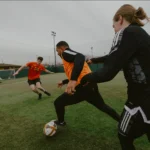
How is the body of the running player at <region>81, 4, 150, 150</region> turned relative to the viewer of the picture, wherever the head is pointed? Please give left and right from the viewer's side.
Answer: facing away from the viewer and to the left of the viewer

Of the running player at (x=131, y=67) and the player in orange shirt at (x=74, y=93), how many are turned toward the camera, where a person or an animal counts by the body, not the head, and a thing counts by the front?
0

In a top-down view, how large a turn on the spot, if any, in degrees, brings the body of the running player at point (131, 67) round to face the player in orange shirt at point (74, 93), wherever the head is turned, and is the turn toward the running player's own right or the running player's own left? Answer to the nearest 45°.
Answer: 0° — they already face them

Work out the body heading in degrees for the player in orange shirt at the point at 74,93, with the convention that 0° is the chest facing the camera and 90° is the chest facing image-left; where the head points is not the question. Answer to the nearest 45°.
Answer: approximately 90°

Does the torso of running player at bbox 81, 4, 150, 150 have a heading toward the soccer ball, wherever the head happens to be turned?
yes
